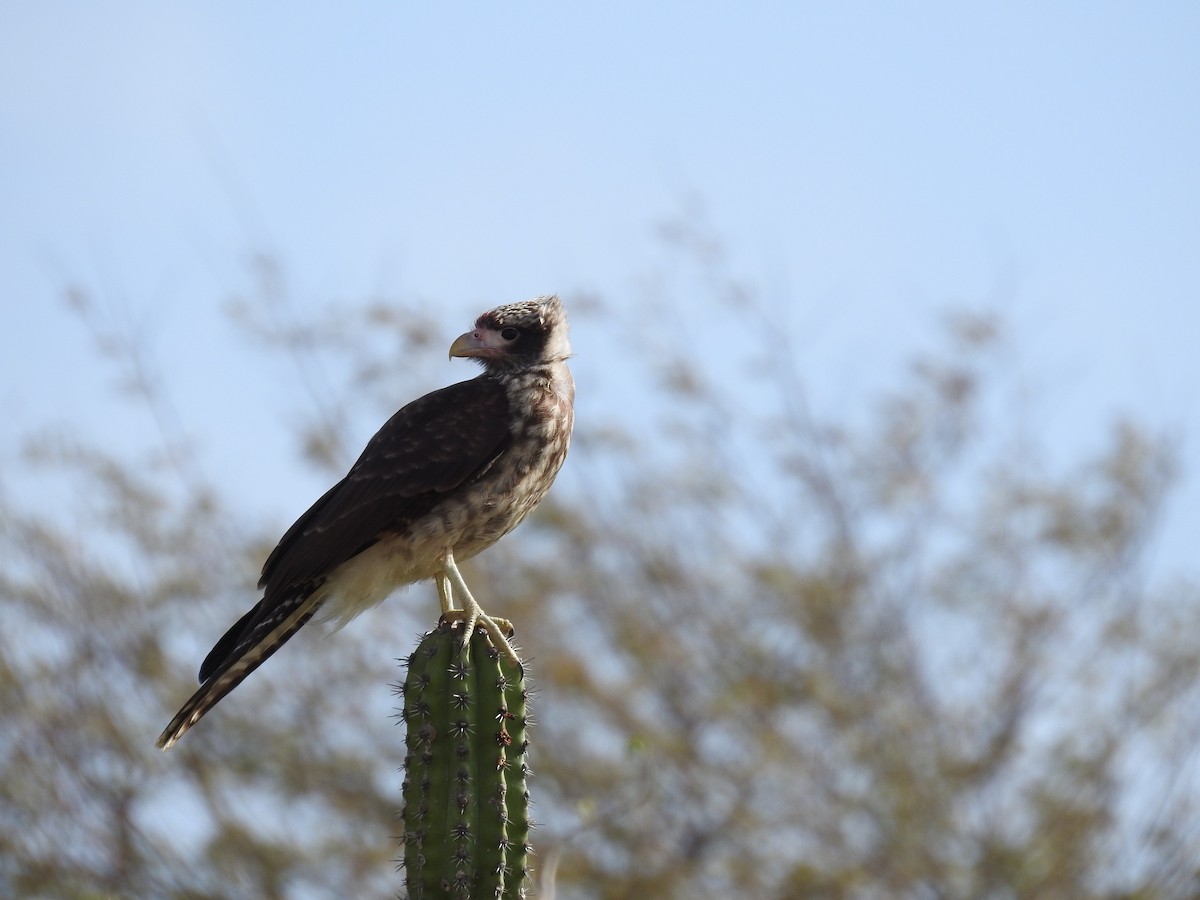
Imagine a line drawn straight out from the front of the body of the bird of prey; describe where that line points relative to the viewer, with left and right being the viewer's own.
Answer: facing to the right of the viewer
